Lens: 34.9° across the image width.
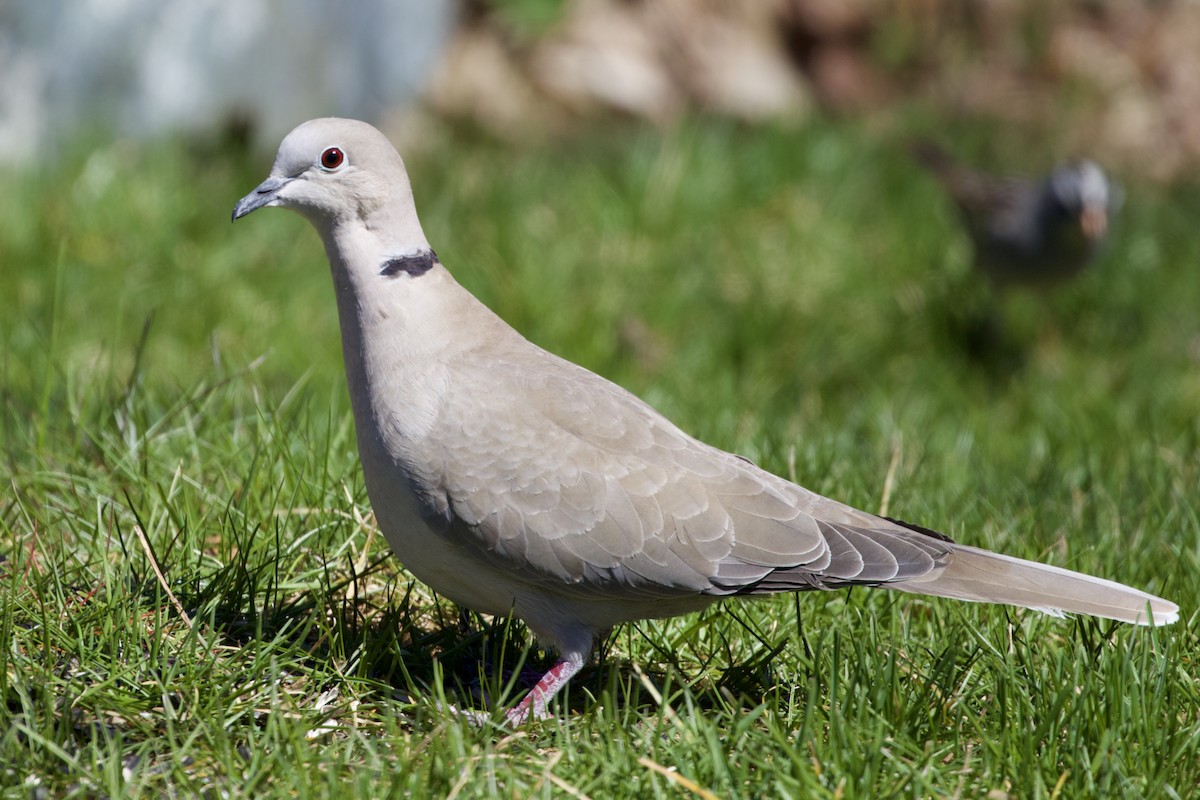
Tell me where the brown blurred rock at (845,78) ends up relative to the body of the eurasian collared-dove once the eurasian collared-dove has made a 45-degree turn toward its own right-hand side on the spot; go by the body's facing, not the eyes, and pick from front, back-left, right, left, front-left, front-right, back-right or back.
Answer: front-right

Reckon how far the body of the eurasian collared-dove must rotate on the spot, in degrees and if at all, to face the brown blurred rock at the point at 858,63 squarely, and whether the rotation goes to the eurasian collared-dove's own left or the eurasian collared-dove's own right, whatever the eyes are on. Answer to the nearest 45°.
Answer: approximately 90° to the eurasian collared-dove's own right

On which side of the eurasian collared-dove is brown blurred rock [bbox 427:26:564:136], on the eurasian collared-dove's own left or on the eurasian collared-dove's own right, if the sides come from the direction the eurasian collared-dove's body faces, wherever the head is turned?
on the eurasian collared-dove's own right

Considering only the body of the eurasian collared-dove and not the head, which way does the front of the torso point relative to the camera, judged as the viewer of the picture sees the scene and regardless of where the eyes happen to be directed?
to the viewer's left

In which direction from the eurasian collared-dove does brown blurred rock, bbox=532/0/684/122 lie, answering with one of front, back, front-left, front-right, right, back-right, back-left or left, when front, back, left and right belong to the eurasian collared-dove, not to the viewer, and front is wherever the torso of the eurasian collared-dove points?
right

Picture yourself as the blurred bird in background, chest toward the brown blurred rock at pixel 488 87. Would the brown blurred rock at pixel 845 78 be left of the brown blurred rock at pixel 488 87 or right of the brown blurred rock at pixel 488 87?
right
